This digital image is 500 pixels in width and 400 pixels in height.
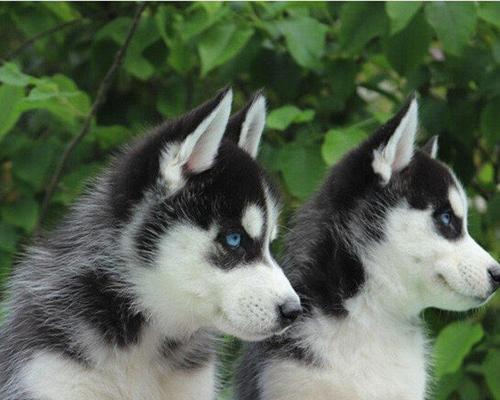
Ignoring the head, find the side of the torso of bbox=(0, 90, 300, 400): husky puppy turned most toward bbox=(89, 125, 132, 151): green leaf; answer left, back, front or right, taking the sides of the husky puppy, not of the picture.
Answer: left

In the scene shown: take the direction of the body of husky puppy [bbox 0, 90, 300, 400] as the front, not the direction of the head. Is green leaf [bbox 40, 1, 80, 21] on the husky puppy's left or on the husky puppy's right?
on the husky puppy's left

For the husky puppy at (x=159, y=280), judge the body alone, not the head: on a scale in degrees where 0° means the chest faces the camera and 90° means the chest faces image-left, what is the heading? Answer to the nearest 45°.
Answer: approximately 270°

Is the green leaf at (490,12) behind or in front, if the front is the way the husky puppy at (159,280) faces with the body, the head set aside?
in front

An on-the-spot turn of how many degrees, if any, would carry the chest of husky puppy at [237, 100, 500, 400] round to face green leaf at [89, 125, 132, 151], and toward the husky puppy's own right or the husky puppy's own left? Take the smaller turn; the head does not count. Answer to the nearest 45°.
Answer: approximately 135° to the husky puppy's own left

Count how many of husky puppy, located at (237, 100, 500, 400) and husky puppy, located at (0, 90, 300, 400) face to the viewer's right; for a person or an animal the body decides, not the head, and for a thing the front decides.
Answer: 2

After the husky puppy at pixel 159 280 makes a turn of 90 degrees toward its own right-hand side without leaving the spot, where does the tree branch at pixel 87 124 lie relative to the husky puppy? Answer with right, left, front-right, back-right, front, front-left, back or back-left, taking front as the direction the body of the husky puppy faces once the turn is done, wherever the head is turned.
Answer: back

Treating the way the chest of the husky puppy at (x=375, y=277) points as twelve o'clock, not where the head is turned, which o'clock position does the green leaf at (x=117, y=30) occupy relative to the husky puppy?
The green leaf is roughly at 8 o'clock from the husky puppy.

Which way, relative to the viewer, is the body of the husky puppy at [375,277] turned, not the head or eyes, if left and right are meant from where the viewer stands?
facing to the right of the viewer
